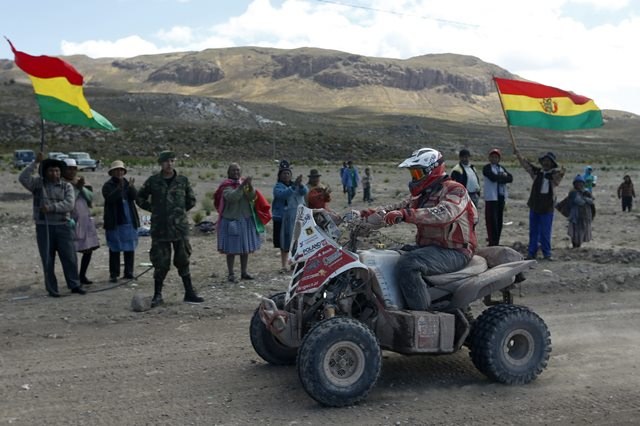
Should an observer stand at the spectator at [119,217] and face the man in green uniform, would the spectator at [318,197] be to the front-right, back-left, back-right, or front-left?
front-left

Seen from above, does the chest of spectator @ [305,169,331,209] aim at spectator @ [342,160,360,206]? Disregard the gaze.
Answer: no

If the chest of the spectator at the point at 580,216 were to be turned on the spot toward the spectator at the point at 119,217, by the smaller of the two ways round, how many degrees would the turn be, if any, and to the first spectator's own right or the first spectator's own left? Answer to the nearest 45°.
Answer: approximately 45° to the first spectator's own right

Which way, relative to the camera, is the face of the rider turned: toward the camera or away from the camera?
toward the camera

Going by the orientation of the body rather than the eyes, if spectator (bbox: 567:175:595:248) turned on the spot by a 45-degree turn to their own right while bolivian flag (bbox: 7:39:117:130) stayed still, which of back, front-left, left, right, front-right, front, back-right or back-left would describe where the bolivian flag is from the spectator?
front

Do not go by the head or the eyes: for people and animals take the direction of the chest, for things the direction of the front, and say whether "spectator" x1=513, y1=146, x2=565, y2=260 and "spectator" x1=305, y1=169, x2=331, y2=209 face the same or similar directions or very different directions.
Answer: same or similar directions

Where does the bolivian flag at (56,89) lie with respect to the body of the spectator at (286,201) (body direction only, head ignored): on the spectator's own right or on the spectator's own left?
on the spectator's own right

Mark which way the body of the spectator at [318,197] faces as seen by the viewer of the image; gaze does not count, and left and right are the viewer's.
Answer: facing the viewer

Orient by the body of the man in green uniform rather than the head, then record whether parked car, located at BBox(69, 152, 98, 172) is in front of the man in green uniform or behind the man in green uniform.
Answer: behind

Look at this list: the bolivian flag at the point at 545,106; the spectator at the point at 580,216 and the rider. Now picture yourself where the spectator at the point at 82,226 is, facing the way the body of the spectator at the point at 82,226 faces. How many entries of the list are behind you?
0

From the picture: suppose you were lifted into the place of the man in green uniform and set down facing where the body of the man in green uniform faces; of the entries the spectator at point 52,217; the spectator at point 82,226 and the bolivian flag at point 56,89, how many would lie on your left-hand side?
0

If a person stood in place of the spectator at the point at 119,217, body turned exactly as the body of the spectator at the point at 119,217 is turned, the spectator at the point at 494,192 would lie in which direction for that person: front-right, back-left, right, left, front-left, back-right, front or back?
left

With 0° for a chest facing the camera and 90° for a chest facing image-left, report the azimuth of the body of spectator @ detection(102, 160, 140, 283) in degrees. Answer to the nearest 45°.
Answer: approximately 0°

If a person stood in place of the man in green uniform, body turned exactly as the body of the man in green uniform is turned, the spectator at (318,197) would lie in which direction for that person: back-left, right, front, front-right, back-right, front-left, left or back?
back-left

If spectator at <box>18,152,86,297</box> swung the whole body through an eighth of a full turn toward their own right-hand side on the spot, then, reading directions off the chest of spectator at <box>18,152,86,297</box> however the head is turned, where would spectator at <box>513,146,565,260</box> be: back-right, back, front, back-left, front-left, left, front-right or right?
left

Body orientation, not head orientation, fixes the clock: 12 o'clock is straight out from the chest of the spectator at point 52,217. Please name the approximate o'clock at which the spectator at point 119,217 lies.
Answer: the spectator at point 119,217 is roughly at 9 o'clock from the spectator at point 52,217.

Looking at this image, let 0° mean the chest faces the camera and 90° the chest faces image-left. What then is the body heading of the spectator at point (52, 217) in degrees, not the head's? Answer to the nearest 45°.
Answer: approximately 315°

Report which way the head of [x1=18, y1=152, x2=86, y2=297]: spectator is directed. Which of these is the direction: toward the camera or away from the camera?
toward the camera

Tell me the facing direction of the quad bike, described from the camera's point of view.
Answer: facing the viewer and to the left of the viewer
